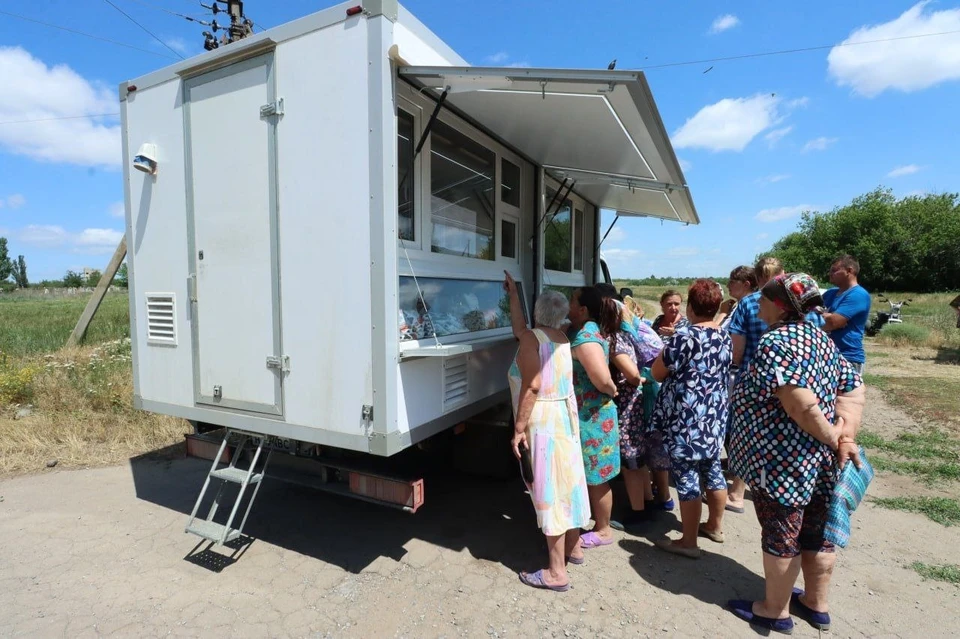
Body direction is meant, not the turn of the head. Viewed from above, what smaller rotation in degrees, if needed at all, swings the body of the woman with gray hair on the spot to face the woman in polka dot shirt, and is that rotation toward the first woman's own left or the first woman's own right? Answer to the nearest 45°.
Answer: approximately 135° to the first woman's own right

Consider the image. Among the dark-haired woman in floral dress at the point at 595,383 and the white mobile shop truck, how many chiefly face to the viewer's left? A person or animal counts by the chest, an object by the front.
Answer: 1

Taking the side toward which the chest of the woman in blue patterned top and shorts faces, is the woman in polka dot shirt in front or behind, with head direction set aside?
behind

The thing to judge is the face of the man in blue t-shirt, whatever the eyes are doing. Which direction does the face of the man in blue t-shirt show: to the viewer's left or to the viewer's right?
to the viewer's left

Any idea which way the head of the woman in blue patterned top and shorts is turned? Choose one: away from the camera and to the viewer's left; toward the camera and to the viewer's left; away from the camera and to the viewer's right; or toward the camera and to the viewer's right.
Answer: away from the camera and to the viewer's left

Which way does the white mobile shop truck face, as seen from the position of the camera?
facing away from the viewer and to the right of the viewer

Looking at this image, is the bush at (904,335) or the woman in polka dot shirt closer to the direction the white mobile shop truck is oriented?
the bush

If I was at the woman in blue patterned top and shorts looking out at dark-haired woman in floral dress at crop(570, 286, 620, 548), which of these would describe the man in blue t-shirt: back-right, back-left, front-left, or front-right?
back-right

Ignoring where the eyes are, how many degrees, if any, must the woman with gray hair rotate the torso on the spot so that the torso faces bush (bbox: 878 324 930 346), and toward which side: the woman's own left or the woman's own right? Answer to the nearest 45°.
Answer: approximately 90° to the woman's own right

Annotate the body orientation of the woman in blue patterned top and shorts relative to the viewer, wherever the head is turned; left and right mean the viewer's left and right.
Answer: facing away from the viewer and to the left of the viewer

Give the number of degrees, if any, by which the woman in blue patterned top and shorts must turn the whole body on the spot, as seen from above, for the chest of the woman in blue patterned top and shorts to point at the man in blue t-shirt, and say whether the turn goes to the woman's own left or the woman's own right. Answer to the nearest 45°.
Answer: approximately 90° to the woman's own right

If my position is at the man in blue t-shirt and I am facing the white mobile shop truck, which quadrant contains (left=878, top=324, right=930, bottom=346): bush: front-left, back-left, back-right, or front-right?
back-right

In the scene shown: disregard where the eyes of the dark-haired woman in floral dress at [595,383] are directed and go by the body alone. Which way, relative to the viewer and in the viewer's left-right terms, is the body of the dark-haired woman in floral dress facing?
facing to the left of the viewer

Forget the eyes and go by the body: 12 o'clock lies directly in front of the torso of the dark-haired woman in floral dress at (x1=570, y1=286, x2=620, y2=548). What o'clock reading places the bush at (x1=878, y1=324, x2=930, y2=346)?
The bush is roughly at 4 o'clock from the dark-haired woman in floral dress.

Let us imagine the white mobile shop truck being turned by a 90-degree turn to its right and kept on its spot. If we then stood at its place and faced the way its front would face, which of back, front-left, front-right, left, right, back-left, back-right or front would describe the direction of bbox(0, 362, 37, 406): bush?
back
